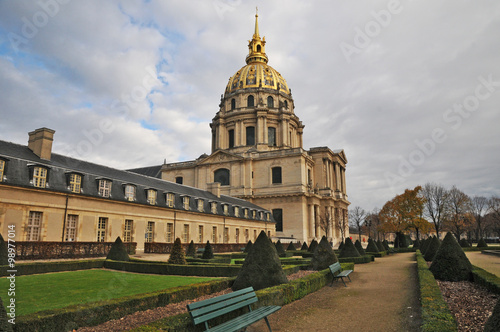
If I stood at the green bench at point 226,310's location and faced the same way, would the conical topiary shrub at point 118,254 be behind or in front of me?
behind

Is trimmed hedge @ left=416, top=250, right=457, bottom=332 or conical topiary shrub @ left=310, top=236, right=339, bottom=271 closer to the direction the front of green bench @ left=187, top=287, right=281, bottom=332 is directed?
the trimmed hedge

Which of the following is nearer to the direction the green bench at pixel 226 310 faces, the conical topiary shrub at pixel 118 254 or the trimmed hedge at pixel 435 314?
the trimmed hedge

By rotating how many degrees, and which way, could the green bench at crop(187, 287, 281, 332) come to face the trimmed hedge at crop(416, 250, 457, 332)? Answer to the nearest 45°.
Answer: approximately 45° to its left

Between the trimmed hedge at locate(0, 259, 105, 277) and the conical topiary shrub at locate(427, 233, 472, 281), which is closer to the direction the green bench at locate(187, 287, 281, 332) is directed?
the conical topiary shrub

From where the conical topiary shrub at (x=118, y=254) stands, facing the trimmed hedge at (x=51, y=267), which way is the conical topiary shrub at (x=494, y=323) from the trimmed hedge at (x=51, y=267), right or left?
left

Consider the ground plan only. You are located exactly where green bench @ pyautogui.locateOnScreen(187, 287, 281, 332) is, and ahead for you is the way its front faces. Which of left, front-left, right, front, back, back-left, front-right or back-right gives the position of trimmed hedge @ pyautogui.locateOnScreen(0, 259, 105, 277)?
back

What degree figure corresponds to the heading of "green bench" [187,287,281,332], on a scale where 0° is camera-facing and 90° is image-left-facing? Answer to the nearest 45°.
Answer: approximately 315°

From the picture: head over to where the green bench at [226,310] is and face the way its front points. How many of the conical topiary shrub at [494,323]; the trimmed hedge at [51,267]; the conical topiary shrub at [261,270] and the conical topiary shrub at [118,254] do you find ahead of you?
1

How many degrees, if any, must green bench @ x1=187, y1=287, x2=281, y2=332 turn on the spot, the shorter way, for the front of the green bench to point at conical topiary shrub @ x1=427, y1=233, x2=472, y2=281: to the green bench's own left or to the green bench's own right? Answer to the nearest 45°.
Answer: approximately 90° to the green bench's own left

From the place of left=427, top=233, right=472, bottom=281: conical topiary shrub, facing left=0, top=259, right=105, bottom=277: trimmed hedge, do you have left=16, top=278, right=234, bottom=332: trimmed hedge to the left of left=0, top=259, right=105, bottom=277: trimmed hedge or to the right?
left
